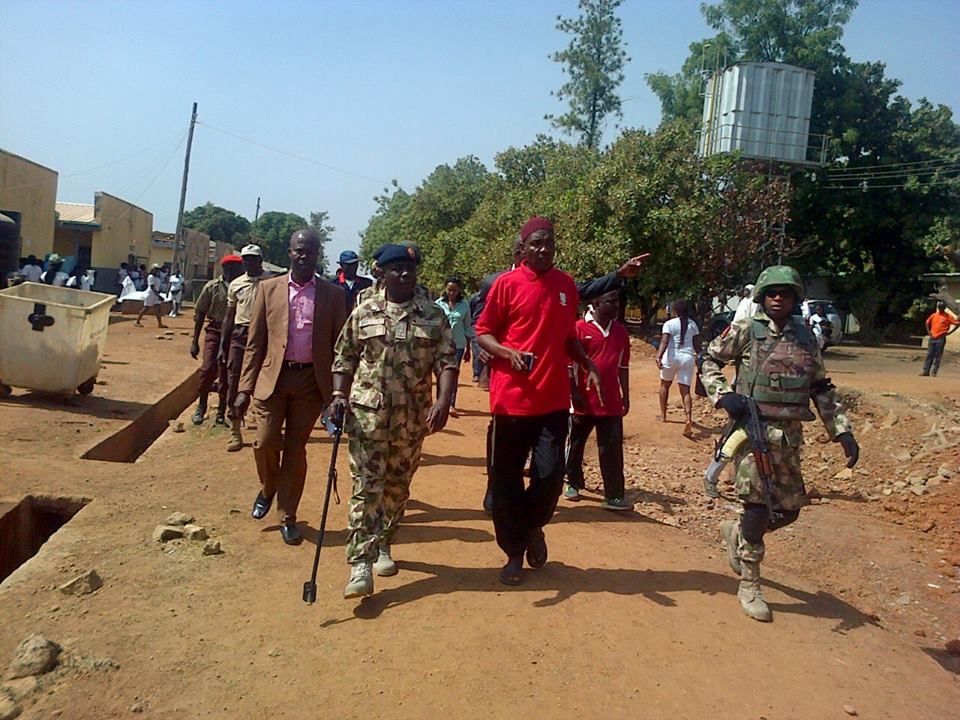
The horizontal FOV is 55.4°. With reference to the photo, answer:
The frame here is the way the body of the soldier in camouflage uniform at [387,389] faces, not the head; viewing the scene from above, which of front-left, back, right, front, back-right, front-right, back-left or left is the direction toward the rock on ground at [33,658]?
front-right

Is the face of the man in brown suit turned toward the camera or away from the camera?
toward the camera

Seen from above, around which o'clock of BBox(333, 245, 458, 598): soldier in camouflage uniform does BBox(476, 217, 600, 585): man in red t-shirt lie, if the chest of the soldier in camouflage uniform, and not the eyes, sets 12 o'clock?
The man in red t-shirt is roughly at 9 o'clock from the soldier in camouflage uniform.

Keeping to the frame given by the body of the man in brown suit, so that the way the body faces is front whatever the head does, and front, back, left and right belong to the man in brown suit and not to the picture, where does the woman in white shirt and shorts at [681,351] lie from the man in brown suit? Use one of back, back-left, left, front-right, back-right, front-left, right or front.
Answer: back-left

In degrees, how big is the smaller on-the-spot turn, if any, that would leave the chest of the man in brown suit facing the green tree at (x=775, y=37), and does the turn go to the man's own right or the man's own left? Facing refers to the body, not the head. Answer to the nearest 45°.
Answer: approximately 135° to the man's own left

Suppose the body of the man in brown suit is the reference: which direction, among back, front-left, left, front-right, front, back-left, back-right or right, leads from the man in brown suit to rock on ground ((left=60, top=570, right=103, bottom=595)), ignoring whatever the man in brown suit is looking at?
front-right

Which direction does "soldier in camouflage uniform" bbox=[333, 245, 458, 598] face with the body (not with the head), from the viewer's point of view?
toward the camera

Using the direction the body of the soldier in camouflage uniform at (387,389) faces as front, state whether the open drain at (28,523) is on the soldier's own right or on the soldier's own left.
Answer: on the soldier's own right

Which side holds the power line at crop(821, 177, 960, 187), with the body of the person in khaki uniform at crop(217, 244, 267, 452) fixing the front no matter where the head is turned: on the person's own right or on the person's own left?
on the person's own left

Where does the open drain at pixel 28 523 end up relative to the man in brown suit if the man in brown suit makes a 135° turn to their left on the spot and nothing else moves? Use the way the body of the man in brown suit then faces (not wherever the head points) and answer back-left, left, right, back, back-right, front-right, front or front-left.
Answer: left

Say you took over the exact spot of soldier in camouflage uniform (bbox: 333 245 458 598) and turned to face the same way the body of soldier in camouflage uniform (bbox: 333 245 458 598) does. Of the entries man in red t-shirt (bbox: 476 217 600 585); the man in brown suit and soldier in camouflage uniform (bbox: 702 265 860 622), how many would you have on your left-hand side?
2

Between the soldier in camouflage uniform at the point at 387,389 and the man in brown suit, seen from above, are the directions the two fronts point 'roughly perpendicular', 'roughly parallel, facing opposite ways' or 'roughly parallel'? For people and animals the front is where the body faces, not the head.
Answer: roughly parallel
